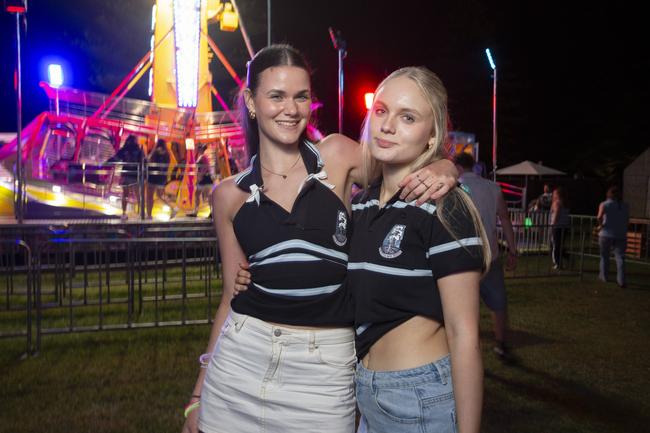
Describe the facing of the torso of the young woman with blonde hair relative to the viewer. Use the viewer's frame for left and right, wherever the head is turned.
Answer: facing the viewer and to the left of the viewer

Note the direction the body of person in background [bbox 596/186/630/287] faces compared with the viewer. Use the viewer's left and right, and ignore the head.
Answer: facing away from the viewer

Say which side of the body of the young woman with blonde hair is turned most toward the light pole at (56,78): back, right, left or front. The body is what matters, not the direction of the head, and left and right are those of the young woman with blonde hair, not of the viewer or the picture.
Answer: right
